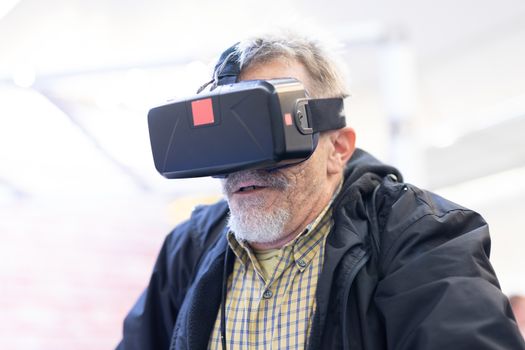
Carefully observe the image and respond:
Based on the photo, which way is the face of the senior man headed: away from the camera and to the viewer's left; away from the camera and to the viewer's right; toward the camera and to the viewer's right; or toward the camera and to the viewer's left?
toward the camera and to the viewer's left

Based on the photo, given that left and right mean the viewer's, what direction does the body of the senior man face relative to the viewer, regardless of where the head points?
facing the viewer and to the left of the viewer
